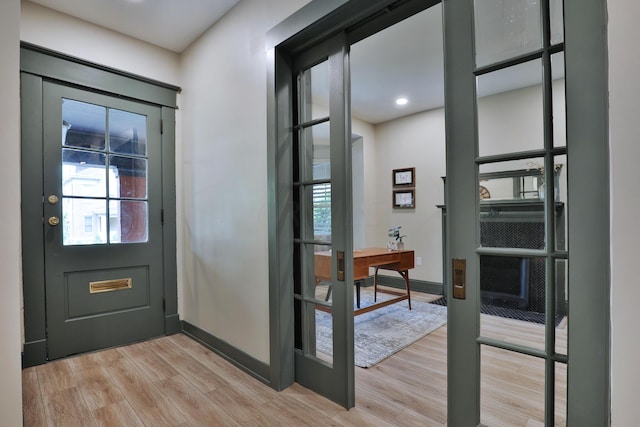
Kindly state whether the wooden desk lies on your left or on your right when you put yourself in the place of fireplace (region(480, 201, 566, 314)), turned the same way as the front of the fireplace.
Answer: on your right

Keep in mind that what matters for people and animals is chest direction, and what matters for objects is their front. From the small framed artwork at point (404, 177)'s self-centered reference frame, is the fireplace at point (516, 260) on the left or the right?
on its left

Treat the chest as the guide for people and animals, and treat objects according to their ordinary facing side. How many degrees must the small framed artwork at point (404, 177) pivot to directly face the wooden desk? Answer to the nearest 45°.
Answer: approximately 45° to its left

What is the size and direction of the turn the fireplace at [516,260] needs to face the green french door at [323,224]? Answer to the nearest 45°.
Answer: approximately 45° to its right

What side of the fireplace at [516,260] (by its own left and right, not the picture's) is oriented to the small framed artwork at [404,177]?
right

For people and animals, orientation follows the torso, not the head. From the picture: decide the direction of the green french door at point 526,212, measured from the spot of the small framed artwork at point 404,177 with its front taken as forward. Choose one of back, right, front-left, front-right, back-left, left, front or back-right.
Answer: front-left

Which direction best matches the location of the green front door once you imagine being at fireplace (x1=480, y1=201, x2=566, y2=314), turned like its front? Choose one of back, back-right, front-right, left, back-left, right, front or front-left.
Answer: front-right

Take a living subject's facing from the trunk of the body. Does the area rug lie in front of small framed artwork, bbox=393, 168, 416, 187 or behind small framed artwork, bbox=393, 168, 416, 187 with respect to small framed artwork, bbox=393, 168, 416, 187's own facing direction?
in front

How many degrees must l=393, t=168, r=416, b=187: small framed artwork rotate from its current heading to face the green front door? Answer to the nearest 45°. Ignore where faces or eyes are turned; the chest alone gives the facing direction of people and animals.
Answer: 0° — it already faces it

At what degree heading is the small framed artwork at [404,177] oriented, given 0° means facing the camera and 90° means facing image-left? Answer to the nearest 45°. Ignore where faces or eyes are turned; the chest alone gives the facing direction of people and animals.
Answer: approximately 45°

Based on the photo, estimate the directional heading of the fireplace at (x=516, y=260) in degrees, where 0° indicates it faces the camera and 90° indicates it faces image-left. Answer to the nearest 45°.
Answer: approximately 45°

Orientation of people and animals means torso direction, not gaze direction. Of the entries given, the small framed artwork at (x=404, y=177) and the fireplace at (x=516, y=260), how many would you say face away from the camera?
0
